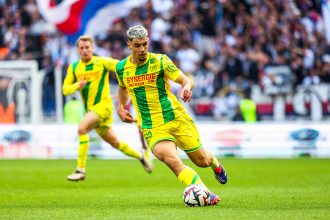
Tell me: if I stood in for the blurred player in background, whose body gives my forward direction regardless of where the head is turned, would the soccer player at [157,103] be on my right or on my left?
on my left

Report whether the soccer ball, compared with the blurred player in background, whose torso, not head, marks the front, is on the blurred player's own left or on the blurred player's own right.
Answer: on the blurred player's own left

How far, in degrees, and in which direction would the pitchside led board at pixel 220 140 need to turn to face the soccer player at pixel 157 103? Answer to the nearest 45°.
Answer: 0° — it already faces them

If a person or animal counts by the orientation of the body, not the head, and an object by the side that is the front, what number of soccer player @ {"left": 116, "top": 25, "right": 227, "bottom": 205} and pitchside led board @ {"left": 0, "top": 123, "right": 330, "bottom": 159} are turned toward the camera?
2

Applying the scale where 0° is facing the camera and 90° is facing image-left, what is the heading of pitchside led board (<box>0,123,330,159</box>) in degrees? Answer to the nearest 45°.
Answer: approximately 0°

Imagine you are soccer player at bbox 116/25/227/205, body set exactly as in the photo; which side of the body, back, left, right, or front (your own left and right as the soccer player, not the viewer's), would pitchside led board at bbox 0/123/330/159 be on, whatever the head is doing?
back

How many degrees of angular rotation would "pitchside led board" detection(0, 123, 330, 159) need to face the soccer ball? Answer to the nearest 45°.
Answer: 0° — it already faces it
